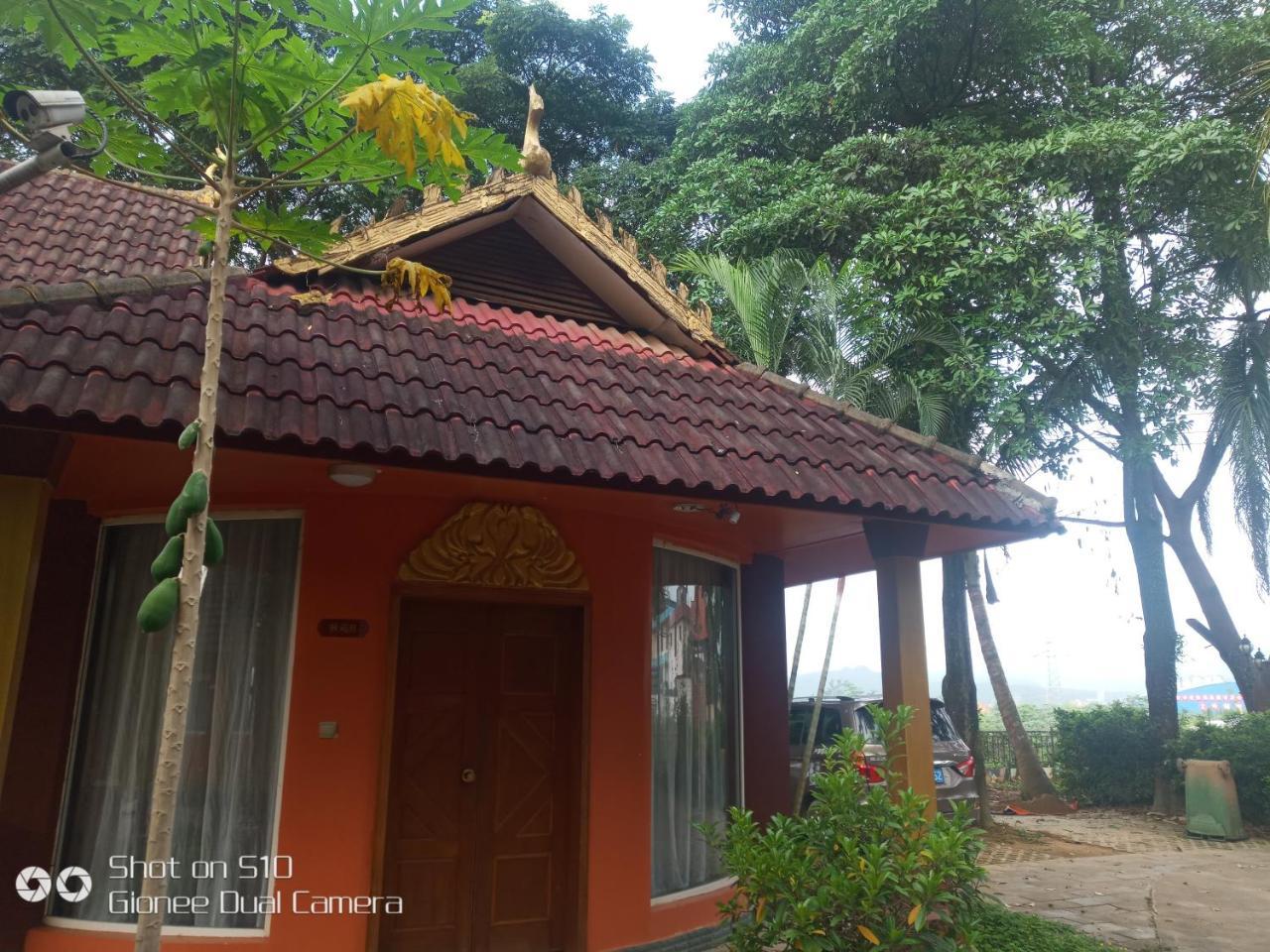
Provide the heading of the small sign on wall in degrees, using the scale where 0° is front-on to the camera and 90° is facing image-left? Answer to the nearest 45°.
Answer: approximately 0°

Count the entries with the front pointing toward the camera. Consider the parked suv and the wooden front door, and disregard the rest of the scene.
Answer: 1

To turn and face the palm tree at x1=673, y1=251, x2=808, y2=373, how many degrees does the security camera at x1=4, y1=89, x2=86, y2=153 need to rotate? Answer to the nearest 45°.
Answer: approximately 180°

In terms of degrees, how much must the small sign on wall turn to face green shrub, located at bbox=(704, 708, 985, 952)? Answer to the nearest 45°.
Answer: approximately 45° to its left

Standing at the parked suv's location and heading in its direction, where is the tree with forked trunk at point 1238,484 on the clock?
The tree with forked trunk is roughly at 3 o'clock from the parked suv.

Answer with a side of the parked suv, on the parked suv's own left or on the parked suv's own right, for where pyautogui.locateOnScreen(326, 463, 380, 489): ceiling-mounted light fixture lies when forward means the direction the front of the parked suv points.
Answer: on the parked suv's own left
